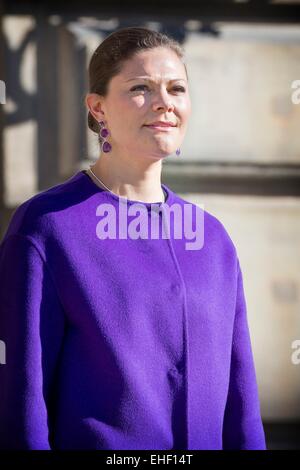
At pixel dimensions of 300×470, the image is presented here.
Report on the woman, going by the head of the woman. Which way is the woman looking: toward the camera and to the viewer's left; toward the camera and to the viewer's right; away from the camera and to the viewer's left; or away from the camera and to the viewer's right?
toward the camera and to the viewer's right

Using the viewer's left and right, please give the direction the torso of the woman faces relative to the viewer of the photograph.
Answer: facing the viewer and to the right of the viewer
